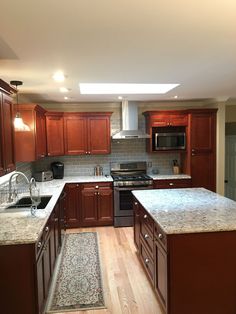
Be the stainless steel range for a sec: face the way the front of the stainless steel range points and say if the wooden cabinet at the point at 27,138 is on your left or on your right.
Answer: on your right

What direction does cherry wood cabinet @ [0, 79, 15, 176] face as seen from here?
to the viewer's right

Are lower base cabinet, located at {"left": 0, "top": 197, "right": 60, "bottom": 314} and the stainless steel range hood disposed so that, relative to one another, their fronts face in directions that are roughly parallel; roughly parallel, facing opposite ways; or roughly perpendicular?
roughly perpendicular

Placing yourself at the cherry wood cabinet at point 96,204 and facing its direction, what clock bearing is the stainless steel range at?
The stainless steel range is roughly at 9 o'clock from the cherry wood cabinet.

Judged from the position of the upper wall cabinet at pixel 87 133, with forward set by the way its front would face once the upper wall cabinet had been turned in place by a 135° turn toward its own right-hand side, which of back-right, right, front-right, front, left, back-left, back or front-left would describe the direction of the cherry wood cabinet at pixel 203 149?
back-right

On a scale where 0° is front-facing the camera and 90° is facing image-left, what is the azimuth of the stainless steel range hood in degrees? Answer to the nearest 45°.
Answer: approximately 0°

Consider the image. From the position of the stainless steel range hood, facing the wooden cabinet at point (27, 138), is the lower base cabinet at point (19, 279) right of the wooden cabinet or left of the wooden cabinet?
left

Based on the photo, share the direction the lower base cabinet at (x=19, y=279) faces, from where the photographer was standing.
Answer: facing to the right of the viewer
